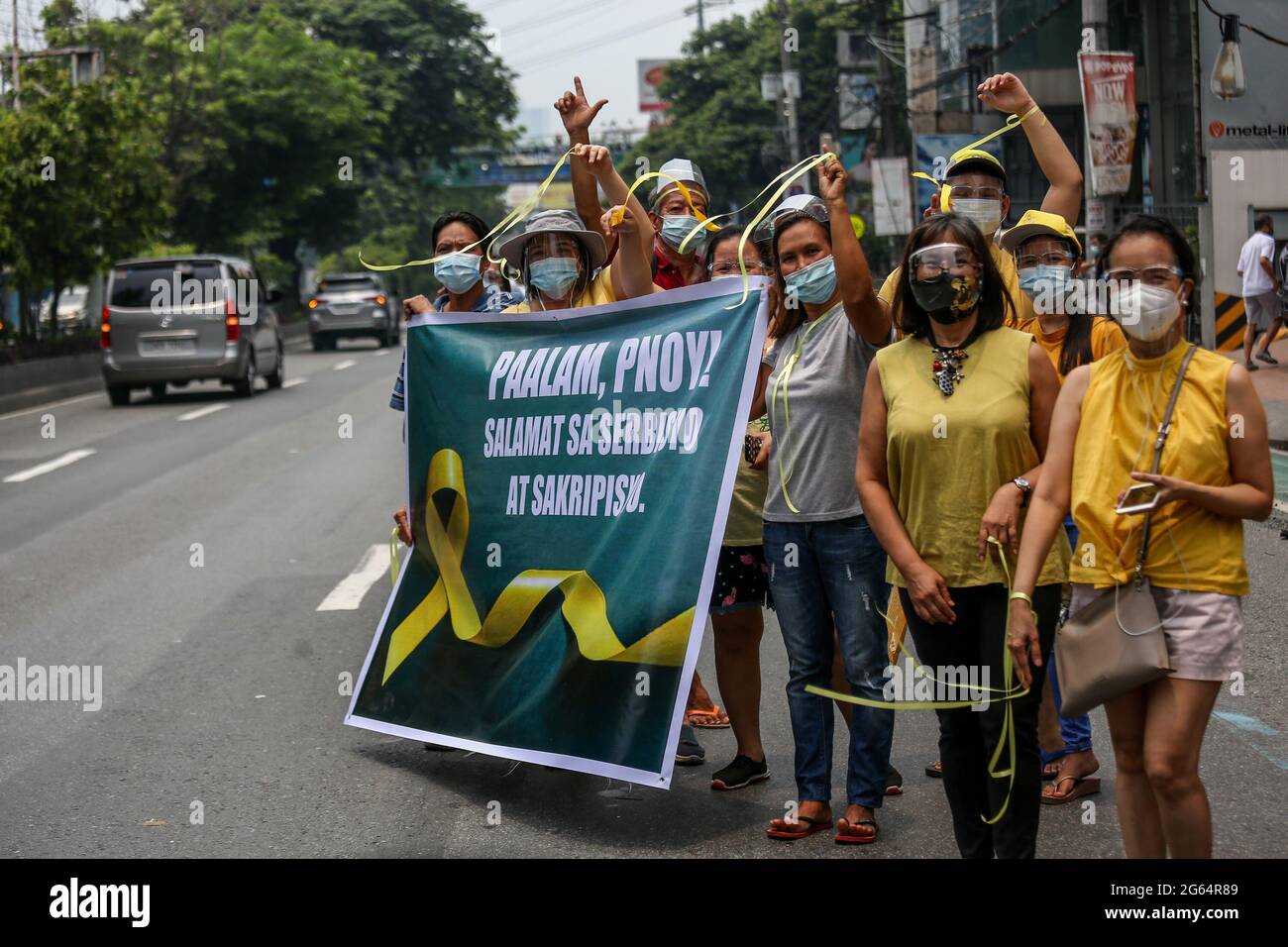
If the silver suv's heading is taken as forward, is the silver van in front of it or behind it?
behind

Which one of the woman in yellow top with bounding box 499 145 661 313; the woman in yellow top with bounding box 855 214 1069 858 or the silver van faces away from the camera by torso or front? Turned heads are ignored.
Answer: the silver van

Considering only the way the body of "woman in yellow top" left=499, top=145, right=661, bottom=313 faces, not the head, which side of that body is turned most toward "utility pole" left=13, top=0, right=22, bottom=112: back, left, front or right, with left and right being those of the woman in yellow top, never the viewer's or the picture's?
back

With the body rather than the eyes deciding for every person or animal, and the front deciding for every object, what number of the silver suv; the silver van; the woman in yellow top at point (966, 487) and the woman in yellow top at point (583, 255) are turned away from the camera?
2

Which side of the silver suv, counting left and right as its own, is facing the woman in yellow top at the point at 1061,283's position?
back

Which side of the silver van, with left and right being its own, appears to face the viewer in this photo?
back

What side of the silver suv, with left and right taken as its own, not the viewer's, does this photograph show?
back

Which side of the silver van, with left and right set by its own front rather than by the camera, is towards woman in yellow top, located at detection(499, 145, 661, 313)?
back

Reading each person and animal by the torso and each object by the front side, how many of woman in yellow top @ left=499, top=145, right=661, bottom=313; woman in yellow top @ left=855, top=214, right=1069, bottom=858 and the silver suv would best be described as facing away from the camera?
1

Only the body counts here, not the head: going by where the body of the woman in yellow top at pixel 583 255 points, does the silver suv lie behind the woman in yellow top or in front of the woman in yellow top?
behind

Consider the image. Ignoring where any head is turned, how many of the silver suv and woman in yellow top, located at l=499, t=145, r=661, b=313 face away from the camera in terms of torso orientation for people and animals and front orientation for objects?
1

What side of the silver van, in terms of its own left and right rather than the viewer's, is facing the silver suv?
front

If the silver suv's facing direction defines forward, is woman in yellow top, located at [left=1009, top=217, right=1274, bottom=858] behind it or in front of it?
behind

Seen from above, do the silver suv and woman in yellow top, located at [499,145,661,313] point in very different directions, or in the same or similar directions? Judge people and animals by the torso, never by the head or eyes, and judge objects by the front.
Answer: very different directions
